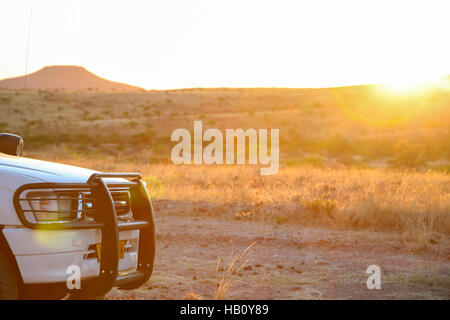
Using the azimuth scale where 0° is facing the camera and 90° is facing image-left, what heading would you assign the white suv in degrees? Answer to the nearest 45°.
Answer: approximately 315°

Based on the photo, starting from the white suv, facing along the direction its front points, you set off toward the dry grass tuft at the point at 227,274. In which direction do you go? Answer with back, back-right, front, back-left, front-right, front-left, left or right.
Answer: left
